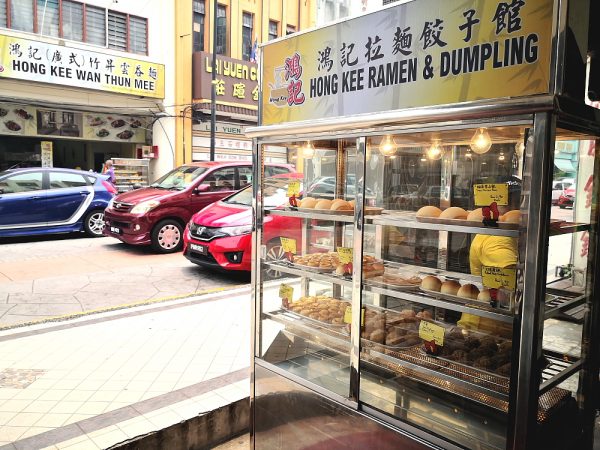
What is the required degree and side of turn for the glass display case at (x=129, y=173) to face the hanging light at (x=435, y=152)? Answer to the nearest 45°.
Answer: approximately 45° to its right

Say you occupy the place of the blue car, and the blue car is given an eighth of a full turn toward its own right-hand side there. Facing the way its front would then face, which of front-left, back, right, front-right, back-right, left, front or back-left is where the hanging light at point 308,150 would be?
back-left

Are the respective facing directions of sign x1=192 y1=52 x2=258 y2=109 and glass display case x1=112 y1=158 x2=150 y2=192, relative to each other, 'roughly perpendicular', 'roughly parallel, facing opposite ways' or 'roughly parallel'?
roughly parallel

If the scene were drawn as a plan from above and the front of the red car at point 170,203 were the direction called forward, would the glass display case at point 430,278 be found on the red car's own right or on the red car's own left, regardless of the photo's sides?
on the red car's own left

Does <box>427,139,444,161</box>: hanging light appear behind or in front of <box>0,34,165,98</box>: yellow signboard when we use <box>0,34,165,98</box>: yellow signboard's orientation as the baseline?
in front

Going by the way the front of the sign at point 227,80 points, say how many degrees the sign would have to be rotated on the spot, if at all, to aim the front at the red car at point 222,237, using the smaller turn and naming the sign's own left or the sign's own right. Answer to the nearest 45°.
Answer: approximately 45° to the sign's own right

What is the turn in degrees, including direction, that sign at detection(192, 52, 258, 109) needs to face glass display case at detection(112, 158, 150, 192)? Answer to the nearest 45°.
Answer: approximately 90° to its right

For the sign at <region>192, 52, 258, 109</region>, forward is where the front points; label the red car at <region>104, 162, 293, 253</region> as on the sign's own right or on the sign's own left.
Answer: on the sign's own right

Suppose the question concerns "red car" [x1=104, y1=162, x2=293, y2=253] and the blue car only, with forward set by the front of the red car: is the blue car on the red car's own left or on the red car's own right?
on the red car's own right

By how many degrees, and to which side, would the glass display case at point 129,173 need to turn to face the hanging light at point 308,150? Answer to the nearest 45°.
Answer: approximately 45° to its right

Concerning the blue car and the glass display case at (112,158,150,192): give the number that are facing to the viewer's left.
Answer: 1

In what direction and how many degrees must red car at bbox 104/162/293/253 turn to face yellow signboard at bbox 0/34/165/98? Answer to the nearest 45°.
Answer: approximately 90° to its right

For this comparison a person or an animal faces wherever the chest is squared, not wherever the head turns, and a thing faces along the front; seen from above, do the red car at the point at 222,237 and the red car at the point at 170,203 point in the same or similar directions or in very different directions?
same or similar directions

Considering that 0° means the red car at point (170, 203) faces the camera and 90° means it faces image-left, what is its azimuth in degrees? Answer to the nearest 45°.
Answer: approximately 45°

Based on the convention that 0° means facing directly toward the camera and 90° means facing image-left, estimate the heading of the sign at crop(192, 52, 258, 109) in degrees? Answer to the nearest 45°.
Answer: approximately 315°
